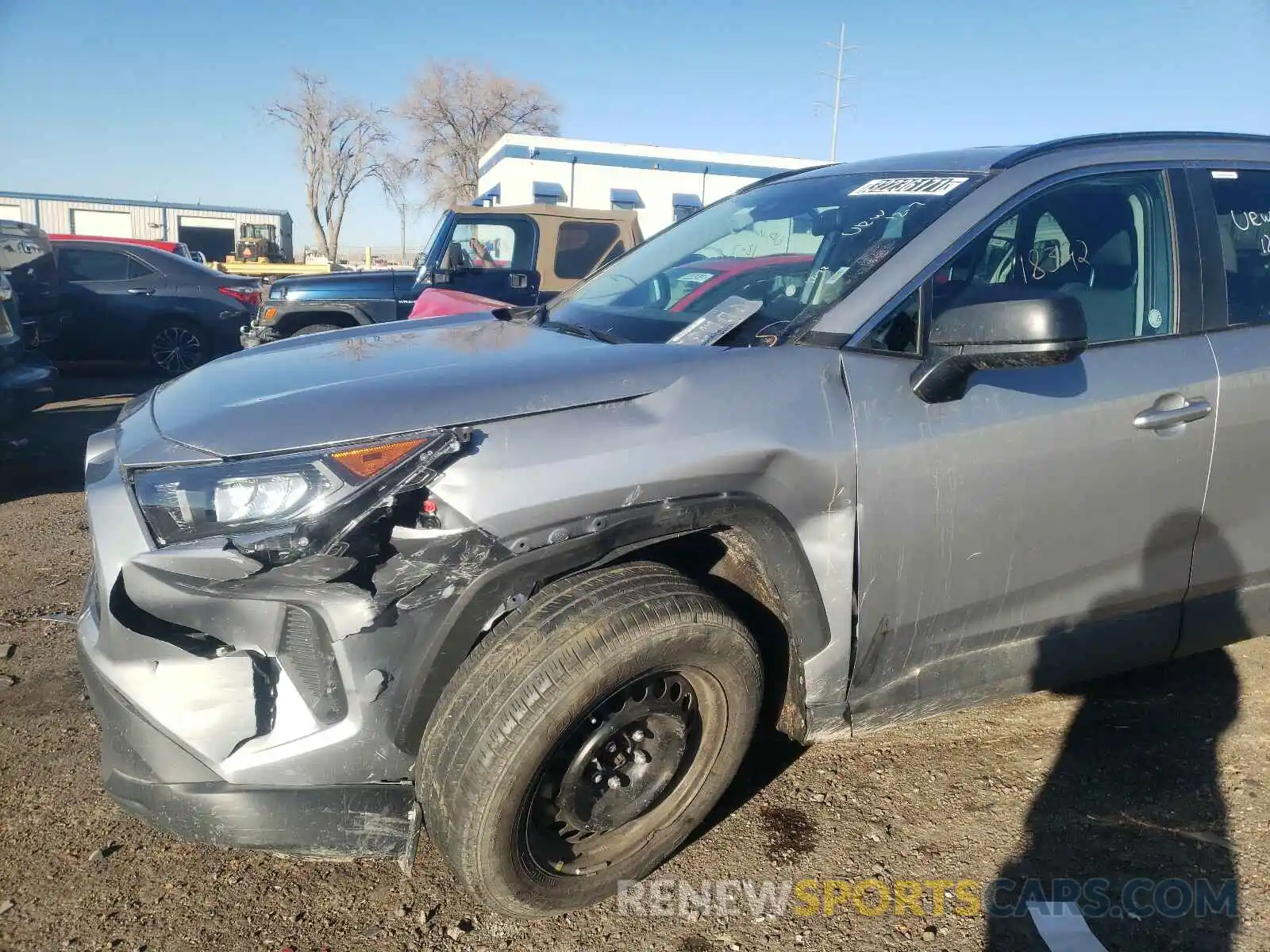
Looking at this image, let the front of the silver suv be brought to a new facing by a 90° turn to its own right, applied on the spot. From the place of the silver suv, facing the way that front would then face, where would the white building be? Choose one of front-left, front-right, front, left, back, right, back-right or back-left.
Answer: front-right

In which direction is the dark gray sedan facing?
to the viewer's left

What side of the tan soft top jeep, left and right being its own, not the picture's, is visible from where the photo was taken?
left

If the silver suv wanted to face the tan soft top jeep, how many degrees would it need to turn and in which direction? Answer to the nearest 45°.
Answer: approximately 135° to its right

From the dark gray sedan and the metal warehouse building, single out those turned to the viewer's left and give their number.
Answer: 1

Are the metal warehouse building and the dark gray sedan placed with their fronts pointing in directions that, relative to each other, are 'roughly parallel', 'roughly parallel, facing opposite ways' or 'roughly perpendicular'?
roughly perpendicular

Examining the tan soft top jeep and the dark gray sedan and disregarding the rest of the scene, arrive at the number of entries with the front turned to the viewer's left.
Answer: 2

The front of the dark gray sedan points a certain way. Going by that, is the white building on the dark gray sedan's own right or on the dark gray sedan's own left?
on the dark gray sedan's own right
